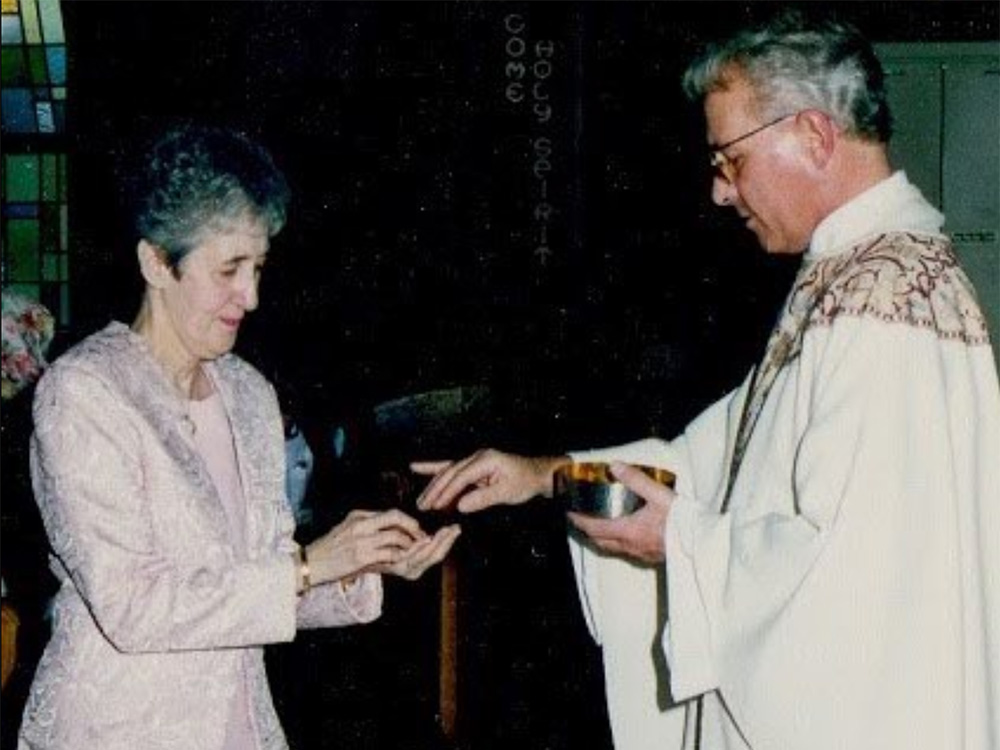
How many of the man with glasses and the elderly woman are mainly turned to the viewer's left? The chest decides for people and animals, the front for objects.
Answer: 1

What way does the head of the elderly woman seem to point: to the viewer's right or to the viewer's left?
to the viewer's right

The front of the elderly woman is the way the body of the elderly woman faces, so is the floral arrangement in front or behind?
behind

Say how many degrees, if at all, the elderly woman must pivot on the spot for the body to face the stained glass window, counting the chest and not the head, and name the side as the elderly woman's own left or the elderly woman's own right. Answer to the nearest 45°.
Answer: approximately 135° to the elderly woman's own left

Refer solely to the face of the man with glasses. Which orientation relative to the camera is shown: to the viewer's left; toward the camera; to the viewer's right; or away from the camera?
to the viewer's left

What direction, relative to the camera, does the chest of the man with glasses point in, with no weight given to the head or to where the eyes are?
to the viewer's left

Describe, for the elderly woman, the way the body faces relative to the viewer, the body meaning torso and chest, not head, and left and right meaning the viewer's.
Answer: facing the viewer and to the right of the viewer

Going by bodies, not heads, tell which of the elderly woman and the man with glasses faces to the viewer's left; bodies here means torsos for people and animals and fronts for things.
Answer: the man with glasses
